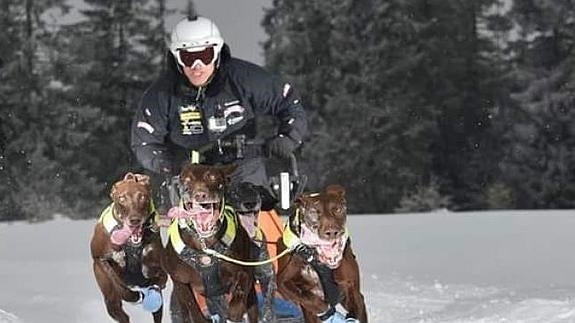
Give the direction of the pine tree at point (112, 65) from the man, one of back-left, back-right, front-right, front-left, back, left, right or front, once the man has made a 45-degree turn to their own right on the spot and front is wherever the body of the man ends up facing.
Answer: back-right

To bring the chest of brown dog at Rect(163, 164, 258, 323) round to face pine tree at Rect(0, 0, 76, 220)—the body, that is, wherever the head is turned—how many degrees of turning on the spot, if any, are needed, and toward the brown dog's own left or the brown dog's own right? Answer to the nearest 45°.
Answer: approximately 180°

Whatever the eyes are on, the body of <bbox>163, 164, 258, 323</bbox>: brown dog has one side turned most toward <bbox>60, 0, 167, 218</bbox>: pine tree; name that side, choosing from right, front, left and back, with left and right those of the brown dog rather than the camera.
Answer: back

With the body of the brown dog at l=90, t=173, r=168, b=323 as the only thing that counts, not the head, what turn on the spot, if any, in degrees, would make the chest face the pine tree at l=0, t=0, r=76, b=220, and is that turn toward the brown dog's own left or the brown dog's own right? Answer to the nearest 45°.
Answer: approximately 180°

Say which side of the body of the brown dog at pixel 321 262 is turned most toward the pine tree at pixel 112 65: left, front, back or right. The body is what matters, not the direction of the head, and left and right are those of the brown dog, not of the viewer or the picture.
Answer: back

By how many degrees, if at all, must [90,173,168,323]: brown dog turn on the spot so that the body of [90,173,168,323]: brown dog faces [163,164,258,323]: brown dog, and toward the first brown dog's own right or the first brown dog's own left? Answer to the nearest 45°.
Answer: approximately 45° to the first brown dog's own left

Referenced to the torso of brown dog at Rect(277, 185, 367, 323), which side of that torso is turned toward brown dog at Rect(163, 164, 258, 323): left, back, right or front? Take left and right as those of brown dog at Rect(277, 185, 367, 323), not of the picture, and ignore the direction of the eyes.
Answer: right

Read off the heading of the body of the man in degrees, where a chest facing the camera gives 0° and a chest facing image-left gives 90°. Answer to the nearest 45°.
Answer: approximately 0°

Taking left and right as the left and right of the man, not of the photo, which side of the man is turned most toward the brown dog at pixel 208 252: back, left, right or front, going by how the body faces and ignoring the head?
front
